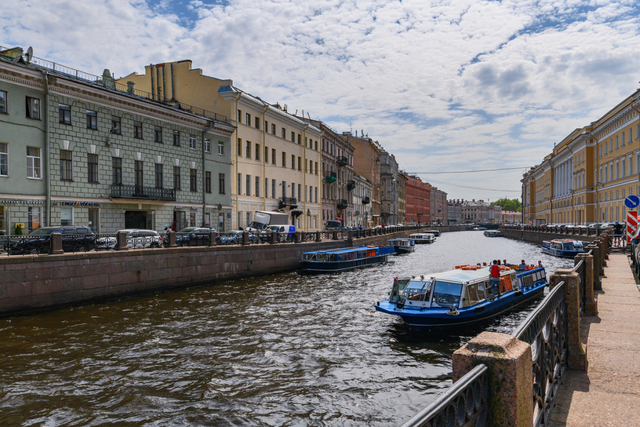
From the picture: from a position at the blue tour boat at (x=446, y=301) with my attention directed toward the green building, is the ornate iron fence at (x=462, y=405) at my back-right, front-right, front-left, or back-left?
back-left

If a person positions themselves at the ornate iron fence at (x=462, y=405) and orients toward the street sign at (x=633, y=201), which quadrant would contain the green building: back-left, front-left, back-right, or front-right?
front-left

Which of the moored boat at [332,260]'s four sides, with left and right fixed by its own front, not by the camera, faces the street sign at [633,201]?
left

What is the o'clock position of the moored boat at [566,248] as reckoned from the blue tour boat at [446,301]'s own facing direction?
The moored boat is roughly at 5 o'clock from the blue tour boat.

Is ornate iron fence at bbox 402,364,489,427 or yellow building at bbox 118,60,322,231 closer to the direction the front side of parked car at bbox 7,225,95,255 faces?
the ornate iron fence

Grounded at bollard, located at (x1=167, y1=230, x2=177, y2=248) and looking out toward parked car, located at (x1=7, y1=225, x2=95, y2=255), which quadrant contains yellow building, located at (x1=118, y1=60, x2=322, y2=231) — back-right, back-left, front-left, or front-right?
back-right

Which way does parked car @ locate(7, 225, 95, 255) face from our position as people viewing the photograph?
facing the viewer and to the left of the viewer

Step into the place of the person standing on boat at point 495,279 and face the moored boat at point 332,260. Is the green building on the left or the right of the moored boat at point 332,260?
left

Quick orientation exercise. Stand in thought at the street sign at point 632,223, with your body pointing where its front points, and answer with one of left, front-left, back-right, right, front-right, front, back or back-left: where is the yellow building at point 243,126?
right

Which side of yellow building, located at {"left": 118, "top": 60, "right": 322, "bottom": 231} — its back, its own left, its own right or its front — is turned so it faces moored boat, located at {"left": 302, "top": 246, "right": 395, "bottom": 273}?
front

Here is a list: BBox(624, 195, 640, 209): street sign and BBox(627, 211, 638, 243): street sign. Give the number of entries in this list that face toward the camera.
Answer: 2

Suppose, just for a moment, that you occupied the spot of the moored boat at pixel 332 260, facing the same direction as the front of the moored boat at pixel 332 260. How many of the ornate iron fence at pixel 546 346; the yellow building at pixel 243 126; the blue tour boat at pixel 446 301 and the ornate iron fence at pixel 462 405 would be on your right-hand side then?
1

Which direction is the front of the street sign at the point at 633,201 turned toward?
toward the camera

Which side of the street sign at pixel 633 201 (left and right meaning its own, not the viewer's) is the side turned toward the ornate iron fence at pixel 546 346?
front

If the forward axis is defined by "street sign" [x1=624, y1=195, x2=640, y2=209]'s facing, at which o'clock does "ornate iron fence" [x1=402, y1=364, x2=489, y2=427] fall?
The ornate iron fence is roughly at 12 o'clock from the street sign.

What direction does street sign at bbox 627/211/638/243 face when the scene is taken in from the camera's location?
facing the viewer
